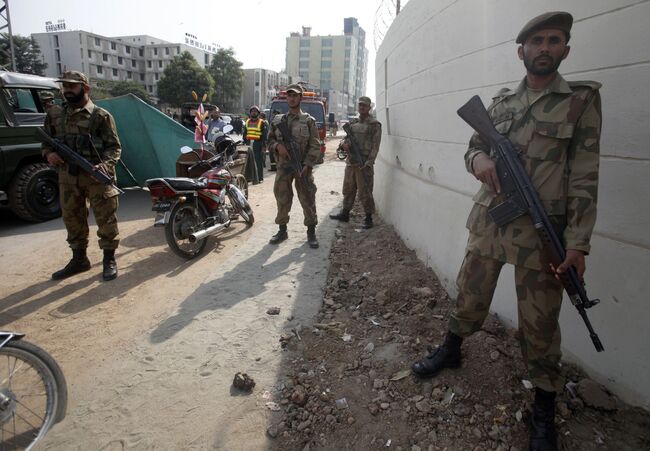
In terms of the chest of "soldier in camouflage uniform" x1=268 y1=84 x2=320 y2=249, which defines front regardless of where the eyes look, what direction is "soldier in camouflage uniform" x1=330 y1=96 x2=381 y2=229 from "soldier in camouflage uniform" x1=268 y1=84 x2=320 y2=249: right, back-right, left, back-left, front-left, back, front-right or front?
back-left

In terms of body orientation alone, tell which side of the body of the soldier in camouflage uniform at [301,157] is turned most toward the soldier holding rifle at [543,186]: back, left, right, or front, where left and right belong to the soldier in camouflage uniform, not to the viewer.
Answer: front

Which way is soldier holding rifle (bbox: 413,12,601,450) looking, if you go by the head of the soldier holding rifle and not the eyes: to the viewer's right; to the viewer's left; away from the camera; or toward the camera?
toward the camera

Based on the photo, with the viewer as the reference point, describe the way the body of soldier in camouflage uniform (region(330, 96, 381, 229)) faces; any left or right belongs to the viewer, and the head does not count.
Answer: facing the viewer and to the left of the viewer

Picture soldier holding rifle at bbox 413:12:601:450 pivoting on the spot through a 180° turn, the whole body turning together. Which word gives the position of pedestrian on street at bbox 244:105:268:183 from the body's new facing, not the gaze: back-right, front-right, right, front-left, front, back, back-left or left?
front-left

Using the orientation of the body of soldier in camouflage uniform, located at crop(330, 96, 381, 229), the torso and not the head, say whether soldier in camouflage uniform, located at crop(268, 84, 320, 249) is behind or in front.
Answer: in front

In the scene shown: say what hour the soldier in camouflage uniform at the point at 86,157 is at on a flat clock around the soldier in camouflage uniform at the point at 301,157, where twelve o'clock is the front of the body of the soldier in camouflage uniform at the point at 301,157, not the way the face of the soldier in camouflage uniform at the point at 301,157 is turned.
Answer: the soldier in camouflage uniform at the point at 86,157 is roughly at 2 o'clock from the soldier in camouflage uniform at the point at 301,157.

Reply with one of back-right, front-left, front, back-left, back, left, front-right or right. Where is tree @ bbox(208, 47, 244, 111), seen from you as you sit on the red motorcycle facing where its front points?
front-left

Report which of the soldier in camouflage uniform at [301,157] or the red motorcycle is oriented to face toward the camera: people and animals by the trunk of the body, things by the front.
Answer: the soldier in camouflage uniform

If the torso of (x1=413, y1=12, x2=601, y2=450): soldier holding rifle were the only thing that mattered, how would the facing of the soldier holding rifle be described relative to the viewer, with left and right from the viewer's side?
facing the viewer

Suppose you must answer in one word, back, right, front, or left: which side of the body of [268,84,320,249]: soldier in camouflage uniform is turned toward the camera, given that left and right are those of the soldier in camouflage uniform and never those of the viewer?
front

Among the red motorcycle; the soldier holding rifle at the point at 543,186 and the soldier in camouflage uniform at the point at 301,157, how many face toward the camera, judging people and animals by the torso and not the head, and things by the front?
2

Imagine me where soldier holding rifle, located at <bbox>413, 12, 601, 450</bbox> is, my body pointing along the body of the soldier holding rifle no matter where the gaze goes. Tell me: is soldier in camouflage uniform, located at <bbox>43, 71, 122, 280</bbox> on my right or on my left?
on my right

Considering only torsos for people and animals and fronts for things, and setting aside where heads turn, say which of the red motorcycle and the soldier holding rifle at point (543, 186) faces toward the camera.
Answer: the soldier holding rifle

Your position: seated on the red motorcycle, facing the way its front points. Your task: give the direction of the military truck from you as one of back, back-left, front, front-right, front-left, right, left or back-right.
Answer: left

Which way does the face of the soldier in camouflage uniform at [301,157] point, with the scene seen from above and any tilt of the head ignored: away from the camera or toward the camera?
toward the camera

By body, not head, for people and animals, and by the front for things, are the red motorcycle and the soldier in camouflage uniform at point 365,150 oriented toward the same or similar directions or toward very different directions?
very different directions

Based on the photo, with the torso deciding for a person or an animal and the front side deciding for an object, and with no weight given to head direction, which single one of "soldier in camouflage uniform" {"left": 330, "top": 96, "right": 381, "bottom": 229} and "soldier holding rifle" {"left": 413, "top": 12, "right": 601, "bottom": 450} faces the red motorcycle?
the soldier in camouflage uniform

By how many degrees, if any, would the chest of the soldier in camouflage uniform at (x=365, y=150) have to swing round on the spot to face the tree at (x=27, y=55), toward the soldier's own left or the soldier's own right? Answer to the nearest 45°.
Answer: approximately 90° to the soldier's own right

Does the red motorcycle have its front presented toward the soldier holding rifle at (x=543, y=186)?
no
